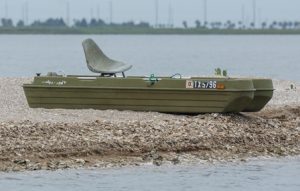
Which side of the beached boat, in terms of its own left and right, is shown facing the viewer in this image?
right
